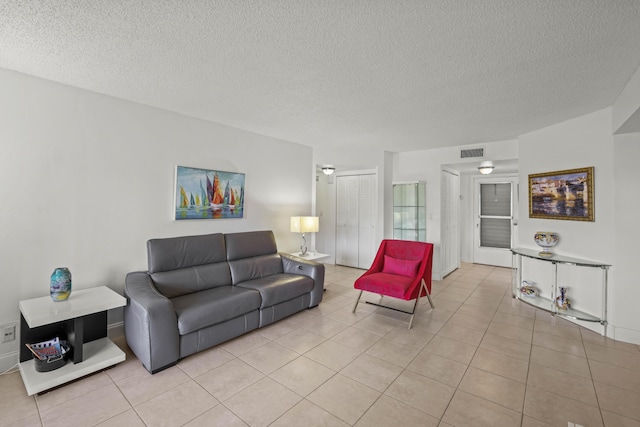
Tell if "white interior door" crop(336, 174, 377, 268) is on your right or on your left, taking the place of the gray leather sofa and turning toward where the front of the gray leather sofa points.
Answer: on your left

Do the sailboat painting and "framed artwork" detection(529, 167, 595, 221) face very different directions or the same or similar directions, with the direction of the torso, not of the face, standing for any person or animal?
very different directions

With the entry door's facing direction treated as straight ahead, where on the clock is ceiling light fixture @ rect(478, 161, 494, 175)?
The ceiling light fixture is roughly at 12 o'clock from the entry door.

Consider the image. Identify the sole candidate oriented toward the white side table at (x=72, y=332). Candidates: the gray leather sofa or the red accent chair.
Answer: the red accent chair

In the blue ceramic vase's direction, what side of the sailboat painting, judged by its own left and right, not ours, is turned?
right

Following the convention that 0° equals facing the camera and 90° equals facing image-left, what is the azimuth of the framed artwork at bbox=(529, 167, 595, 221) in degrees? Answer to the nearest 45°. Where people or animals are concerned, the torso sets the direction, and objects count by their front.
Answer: approximately 45°

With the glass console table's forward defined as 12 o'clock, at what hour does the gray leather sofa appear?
The gray leather sofa is roughly at 12 o'clock from the glass console table.
